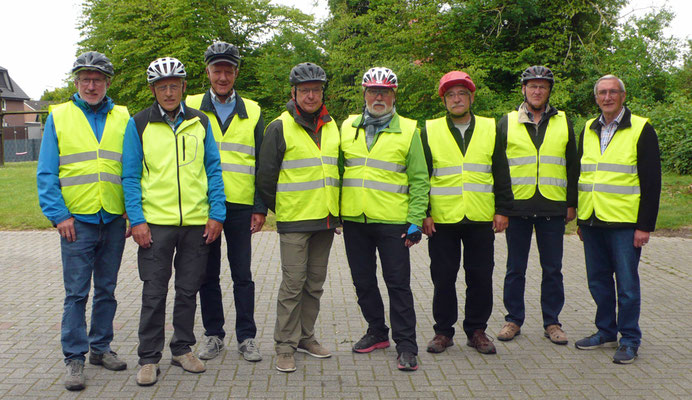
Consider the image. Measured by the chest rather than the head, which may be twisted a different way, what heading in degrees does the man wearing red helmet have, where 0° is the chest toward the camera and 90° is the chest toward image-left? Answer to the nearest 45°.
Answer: approximately 0°

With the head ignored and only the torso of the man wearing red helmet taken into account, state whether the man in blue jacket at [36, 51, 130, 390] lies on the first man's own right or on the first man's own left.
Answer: on the first man's own right
